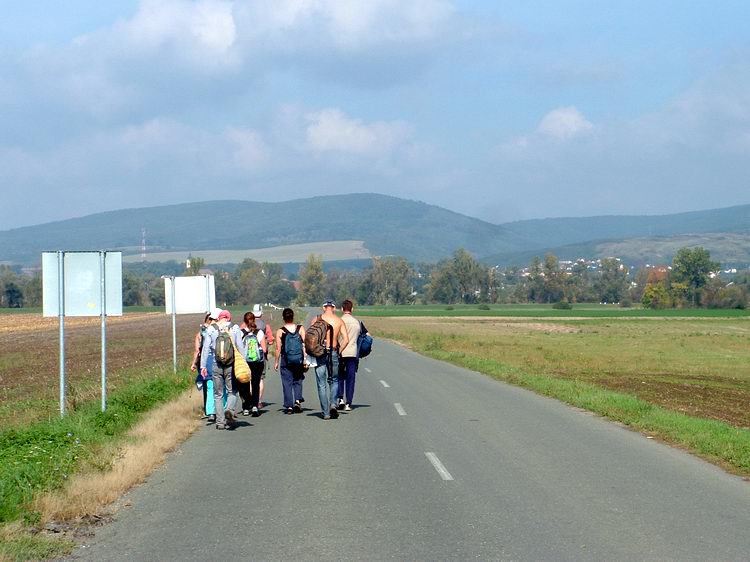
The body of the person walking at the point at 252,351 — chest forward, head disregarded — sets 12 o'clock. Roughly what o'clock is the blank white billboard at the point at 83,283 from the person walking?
The blank white billboard is roughly at 9 o'clock from the person walking.

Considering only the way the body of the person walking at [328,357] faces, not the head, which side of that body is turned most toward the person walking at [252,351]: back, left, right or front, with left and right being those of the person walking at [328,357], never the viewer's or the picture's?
left

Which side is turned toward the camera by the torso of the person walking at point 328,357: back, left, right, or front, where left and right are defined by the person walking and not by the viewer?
back

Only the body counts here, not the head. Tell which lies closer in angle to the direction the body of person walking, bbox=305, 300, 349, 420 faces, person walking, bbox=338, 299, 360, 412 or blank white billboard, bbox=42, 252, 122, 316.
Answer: the person walking

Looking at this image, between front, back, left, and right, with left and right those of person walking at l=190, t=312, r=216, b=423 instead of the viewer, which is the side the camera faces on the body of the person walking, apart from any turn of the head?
back

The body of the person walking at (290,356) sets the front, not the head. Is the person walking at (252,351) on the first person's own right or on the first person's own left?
on the first person's own left

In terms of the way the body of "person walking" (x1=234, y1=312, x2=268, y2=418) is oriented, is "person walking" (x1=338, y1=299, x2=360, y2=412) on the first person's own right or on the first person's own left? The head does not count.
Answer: on the first person's own right

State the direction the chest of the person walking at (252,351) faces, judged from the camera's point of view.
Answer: away from the camera

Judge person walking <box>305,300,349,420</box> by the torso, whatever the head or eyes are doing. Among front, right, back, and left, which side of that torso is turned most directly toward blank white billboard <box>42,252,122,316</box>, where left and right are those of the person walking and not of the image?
left

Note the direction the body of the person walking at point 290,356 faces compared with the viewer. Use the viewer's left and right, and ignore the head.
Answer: facing away from the viewer

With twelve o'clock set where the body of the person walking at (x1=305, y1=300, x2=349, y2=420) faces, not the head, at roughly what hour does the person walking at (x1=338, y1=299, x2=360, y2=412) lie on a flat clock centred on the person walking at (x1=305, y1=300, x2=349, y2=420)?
the person walking at (x1=338, y1=299, x2=360, y2=412) is roughly at 1 o'clock from the person walking at (x1=305, y1=300, x2=349, y2=420).
